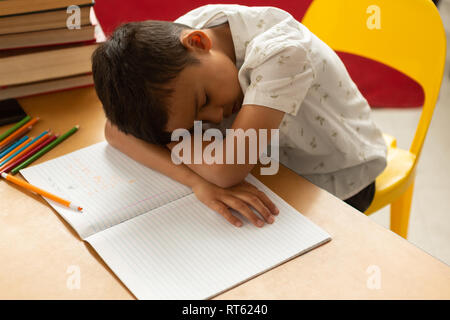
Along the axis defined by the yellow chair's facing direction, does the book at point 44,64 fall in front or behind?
in front

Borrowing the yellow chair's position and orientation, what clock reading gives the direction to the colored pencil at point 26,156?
The colored pencil is roughly at 12 o'clock from the yellow chair.

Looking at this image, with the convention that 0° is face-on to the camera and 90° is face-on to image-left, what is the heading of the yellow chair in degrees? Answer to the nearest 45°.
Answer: approximately 45°

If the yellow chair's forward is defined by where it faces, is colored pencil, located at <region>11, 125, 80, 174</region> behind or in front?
in front

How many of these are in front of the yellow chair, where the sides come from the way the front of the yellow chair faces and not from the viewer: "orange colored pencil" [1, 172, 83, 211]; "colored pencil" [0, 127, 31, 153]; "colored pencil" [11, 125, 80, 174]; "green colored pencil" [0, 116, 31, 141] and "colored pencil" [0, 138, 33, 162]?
5

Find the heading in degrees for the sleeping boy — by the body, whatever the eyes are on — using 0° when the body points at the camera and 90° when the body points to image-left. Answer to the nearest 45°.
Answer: approximately 45°
